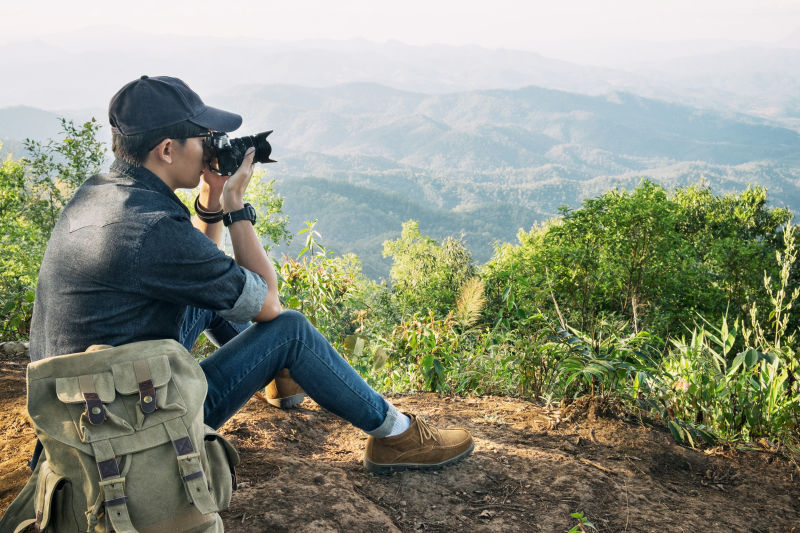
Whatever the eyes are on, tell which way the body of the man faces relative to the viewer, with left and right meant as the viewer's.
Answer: facing to the right of the viewer

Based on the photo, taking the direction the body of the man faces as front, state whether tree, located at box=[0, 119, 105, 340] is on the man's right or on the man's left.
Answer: on the man's left

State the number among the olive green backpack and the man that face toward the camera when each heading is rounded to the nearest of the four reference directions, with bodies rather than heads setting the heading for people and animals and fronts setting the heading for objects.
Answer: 1

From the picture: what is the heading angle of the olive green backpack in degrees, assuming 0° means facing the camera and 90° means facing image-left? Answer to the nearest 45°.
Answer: approximately 0°

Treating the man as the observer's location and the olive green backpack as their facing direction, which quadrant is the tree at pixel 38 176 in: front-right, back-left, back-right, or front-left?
back-right

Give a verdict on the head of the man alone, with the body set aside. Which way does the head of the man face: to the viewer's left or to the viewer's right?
to the viewer's right

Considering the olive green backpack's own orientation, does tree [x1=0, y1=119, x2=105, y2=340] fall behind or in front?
behind

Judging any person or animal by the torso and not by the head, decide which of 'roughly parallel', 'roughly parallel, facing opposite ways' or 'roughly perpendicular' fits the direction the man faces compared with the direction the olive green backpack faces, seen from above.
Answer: roughly perpendicular
